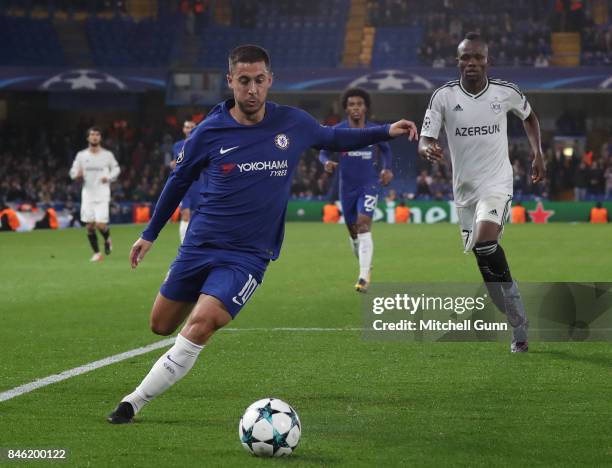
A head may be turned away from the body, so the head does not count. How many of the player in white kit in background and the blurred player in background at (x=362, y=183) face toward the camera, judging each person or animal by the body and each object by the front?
2

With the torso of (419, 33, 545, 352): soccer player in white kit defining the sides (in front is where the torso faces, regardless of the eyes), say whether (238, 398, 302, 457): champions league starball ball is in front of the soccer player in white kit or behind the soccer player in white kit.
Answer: in front

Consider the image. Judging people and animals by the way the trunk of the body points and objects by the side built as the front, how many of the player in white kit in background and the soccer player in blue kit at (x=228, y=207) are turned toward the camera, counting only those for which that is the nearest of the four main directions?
2

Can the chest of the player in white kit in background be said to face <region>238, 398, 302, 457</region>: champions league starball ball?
yes

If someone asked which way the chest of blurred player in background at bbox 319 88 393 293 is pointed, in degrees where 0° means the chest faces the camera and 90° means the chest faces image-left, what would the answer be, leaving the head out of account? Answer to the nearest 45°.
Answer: approximately 0°

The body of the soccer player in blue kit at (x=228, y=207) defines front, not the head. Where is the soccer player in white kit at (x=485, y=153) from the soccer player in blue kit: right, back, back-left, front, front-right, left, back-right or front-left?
back-left

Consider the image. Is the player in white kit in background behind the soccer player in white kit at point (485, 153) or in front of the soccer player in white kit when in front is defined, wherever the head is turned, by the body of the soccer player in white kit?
behind

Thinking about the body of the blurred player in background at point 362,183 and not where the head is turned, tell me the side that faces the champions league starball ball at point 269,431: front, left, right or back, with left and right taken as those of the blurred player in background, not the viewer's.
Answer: front

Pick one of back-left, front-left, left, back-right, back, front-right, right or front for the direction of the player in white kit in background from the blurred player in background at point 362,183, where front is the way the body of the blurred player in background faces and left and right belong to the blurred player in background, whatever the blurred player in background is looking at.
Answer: back-right
